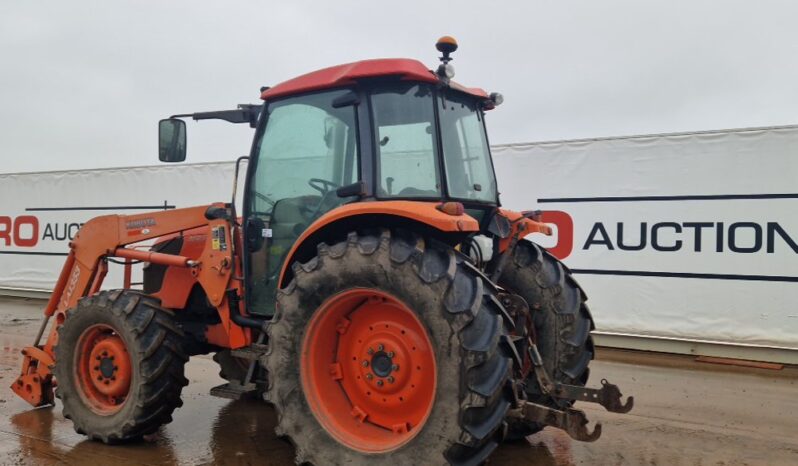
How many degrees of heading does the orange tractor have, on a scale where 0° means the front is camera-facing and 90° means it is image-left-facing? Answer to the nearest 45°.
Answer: approximately 135°
